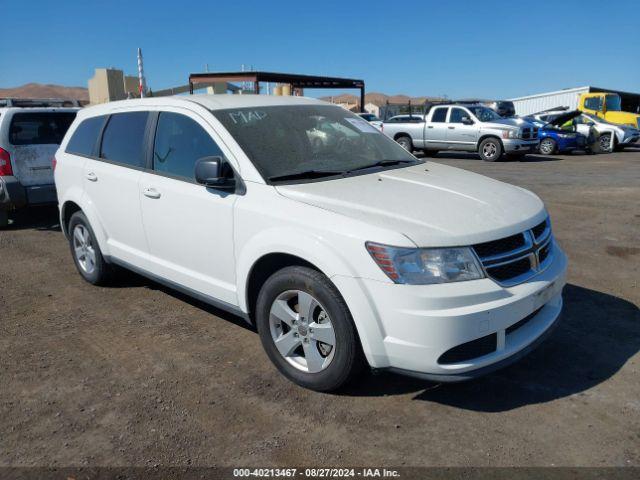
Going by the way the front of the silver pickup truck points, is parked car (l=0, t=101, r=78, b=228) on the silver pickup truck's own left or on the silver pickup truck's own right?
on the silver pickup truck's own right

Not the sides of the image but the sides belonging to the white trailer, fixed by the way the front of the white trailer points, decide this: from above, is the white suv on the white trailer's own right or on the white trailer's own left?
on the white trailer's own right

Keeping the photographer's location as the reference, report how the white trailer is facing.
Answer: facing to the right of the viewer

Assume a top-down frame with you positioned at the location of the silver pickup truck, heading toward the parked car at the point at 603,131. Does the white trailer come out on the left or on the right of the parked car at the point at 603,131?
left

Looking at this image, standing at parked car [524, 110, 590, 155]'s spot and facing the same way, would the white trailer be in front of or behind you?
behind

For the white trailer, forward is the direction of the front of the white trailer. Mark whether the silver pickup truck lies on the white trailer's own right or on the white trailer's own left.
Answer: on the white trailer's own right

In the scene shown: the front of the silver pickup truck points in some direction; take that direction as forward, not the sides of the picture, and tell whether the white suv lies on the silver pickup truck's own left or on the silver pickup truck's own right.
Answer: on the silver pickup truck's own right
